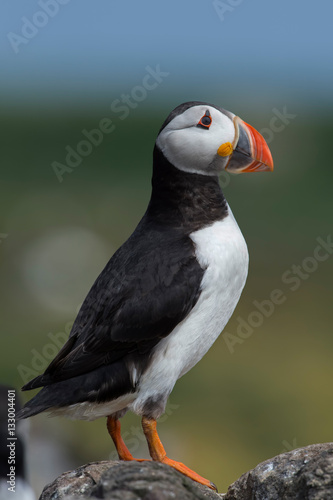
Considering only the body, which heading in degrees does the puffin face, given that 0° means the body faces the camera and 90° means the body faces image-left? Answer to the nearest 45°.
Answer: approximately 270°

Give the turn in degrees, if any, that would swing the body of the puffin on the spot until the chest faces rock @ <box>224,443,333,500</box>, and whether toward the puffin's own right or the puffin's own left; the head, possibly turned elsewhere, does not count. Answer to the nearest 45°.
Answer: approximately 45° to the puffin's own right
